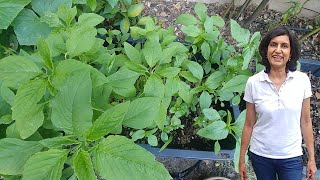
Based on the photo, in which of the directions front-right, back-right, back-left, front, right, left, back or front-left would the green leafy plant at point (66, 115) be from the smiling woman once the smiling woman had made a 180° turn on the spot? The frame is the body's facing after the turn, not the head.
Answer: back-left

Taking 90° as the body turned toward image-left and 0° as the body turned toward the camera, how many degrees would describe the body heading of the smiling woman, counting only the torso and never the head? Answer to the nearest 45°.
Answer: approximately 0°
